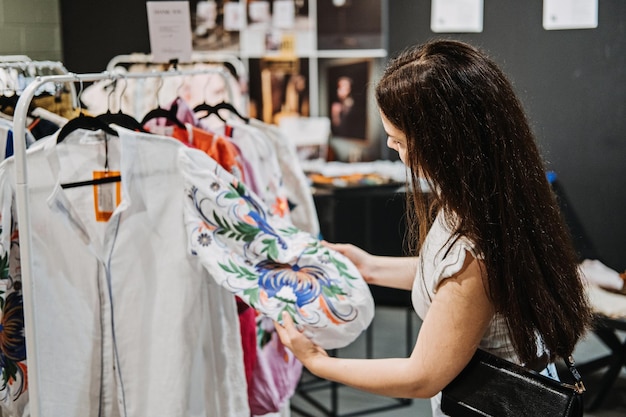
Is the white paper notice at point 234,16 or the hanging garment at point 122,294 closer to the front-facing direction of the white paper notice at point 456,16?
the hanging garment

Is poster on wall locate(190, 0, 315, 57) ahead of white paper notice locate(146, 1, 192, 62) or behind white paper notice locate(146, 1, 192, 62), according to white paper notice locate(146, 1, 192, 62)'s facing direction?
behind

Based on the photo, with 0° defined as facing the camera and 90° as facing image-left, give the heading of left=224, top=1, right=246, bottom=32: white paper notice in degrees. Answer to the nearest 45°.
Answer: approximately 0°

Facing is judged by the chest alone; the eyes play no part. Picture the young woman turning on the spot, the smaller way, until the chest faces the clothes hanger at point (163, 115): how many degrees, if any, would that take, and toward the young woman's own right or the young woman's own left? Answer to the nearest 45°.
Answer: approximately 45° to the young woman's own right

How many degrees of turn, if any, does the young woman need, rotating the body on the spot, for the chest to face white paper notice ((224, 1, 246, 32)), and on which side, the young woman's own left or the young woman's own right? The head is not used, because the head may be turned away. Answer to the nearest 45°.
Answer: approximately 90° to the young woman's own right

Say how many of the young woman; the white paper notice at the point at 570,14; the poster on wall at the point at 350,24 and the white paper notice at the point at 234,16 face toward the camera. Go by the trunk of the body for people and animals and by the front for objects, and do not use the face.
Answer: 3

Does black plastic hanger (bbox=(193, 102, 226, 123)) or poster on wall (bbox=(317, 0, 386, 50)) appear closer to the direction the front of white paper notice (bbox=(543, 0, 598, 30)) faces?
the black plastic hanger

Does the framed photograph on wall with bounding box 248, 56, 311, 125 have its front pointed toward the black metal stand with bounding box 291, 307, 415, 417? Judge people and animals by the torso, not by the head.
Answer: yes
